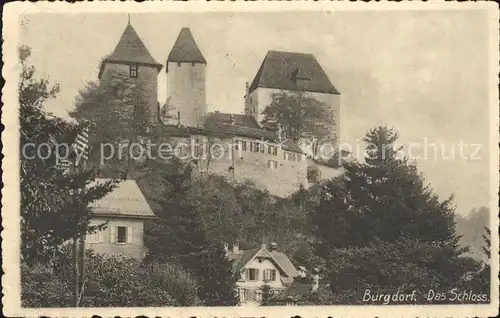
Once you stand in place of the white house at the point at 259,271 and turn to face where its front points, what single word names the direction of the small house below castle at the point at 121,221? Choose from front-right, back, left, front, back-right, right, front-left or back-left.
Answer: right

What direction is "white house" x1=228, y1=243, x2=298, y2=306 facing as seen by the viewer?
toward the camera

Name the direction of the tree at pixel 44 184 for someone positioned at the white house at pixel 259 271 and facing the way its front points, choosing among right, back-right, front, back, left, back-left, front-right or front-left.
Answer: right

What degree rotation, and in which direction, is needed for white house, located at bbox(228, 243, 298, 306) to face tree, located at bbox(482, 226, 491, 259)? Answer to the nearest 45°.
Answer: approximately 90° to its left

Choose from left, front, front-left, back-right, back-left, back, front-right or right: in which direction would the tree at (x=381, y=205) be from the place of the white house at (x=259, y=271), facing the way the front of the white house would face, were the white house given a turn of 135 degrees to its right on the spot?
back-right

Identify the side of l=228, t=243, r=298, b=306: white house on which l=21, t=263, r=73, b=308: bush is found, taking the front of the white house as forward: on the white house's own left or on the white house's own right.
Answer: on the white house's own right

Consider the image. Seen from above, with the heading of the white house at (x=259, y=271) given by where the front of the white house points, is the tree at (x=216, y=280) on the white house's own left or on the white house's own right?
on the white house's own right

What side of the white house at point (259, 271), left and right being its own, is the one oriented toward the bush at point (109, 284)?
right

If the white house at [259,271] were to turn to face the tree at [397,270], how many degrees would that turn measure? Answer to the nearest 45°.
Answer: approximately 90° to its left
